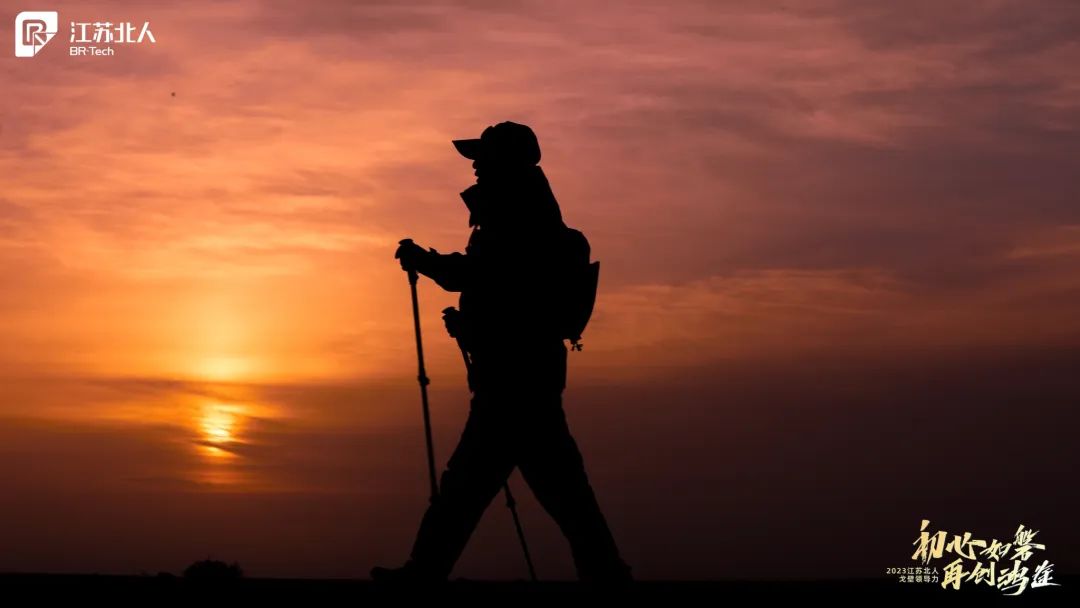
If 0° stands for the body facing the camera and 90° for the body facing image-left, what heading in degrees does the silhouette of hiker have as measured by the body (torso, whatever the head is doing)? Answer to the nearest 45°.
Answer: approximately 90°
